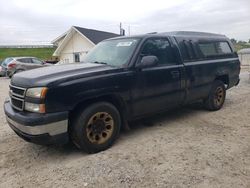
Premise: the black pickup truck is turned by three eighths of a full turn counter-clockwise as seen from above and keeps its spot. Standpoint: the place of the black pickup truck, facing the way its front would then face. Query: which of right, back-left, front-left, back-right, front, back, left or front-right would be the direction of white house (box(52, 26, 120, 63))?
left

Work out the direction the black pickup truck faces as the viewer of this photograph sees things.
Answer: facing the viewer and to the left of the viewer

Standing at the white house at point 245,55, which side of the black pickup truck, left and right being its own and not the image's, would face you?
back
